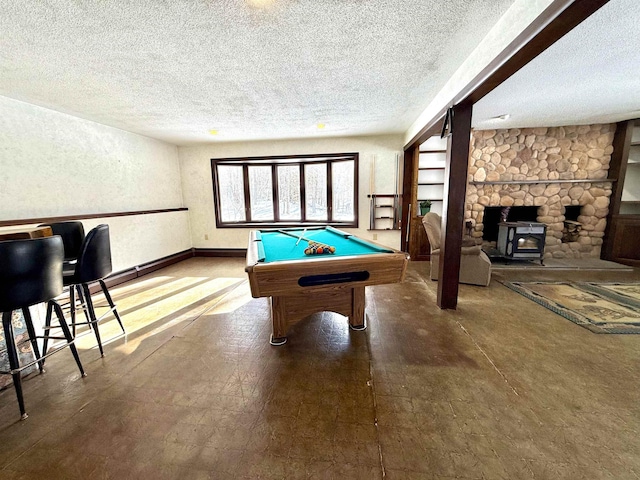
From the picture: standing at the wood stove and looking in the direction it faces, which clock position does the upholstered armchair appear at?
The upholstered armchair is roughly at 2 o'clock from the wood stove.

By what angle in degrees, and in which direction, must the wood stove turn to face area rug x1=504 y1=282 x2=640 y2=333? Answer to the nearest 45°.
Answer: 0° — it already faces it

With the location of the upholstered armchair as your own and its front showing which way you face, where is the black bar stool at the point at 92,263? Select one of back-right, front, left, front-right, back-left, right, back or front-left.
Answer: right

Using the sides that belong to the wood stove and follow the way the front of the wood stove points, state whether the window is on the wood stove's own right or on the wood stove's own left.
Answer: on the wood stove's own right

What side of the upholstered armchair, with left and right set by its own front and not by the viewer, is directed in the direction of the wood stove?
left

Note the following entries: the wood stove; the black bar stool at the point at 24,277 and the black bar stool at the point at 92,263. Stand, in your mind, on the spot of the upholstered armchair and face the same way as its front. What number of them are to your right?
2

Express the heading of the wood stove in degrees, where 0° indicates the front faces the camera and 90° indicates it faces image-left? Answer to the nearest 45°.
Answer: approximately 315°

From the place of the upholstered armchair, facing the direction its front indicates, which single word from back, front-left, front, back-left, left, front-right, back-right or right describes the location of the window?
back-right

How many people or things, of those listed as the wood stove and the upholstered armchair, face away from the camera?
0

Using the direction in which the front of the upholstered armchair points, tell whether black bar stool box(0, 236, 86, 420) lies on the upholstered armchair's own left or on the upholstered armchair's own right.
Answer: on the upholstered armchair's own right

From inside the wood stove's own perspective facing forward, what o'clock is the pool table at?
The pool table is roughly at 2 o'clock from the wood stove.
